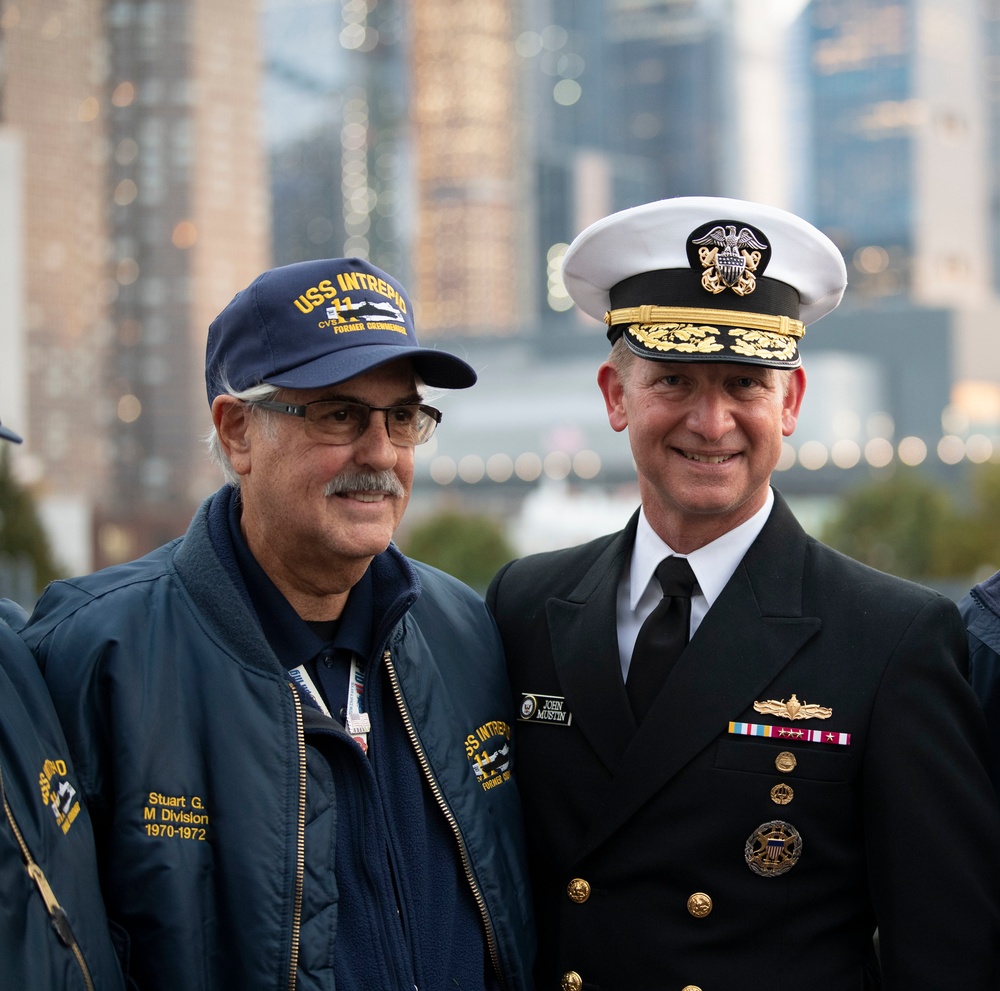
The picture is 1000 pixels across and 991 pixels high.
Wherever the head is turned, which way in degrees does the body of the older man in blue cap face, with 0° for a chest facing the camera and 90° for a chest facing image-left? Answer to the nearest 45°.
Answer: approximately 315°

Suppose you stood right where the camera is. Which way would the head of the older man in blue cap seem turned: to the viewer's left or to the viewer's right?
to the viewer's right

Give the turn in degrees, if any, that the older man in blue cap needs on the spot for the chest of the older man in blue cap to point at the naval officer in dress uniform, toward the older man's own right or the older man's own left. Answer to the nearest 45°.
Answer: approximately 45° to the older man's own left
